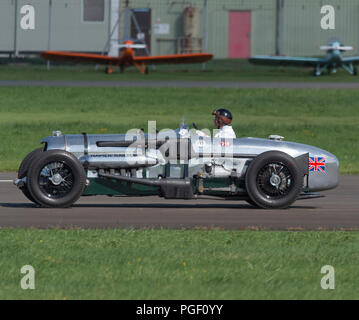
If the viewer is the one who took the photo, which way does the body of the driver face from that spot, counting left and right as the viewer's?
facing to the left of the viewer

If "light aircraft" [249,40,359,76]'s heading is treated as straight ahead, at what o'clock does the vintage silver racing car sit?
The vintage silver racing car is roughly at 12 o'clock from the light aircraft.

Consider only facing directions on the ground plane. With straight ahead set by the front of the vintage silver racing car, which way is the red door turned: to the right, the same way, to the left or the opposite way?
to the left

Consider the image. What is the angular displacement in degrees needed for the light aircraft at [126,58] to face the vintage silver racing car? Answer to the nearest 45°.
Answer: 0° — it already faces it

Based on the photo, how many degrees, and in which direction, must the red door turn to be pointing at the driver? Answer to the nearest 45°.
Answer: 0° — it already faces them

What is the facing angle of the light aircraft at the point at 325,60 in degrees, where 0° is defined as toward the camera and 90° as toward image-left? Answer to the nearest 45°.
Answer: approximately 0°

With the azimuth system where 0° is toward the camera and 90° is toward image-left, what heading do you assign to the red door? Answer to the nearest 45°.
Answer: approximately 0°

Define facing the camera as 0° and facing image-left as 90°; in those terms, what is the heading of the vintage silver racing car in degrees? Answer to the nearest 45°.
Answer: approximately 90°
